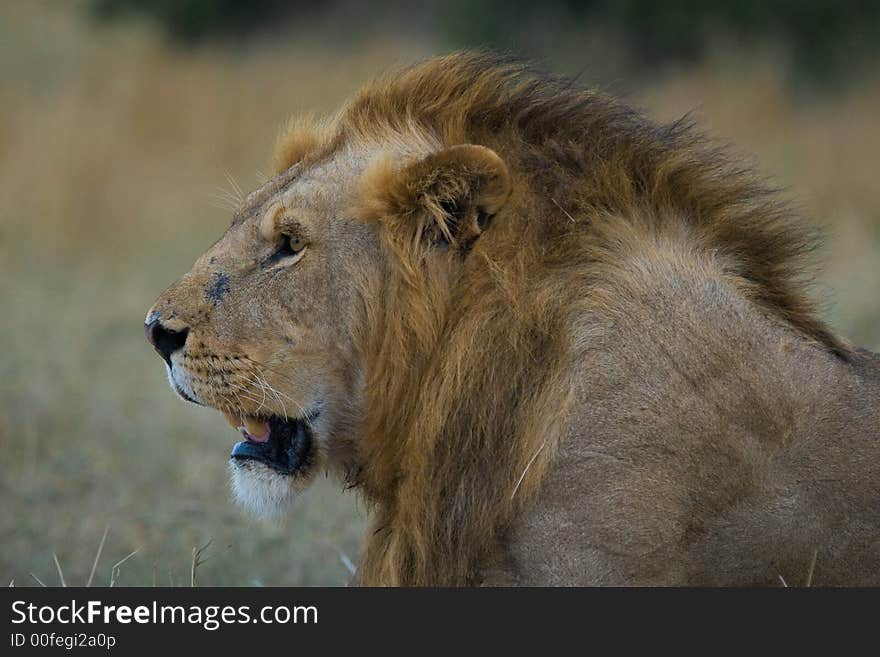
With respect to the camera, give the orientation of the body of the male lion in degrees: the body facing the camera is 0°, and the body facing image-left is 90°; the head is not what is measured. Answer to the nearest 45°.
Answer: approximately 90°
